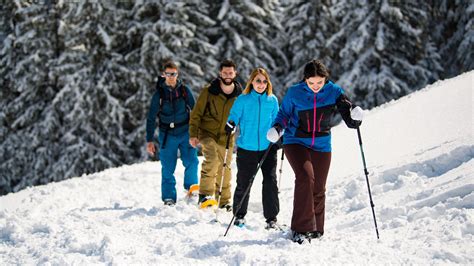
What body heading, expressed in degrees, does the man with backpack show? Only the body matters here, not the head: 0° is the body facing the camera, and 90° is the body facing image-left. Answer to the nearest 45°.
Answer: approximately 0°

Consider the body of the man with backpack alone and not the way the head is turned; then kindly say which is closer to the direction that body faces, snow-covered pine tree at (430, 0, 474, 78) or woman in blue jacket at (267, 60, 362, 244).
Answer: the woman in blue jacket

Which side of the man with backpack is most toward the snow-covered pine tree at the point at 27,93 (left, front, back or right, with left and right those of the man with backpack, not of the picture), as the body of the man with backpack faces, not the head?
back

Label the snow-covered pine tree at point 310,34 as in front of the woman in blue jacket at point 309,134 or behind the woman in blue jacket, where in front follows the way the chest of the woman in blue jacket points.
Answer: behind

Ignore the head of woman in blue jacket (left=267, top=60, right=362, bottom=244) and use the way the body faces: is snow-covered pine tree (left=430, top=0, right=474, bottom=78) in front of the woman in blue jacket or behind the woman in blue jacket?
behind

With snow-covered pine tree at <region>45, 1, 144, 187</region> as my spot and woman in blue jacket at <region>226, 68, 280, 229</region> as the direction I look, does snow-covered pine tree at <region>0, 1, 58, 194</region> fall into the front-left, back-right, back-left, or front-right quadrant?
back-right

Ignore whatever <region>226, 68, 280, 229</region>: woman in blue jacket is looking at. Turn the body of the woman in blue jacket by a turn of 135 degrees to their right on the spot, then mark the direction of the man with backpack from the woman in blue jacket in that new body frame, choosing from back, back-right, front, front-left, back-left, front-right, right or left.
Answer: front

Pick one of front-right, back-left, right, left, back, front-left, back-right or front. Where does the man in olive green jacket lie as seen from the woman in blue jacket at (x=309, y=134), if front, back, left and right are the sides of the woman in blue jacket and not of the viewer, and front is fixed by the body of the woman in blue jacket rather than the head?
back-right

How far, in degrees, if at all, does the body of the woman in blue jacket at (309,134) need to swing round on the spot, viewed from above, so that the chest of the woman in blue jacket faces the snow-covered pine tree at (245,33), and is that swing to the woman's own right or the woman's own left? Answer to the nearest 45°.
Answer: approximately 180°

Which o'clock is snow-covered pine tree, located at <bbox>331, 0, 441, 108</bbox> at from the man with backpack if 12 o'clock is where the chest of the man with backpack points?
The snow-covered pine tree is roughly at 7 o'clock from the man with backpack.
